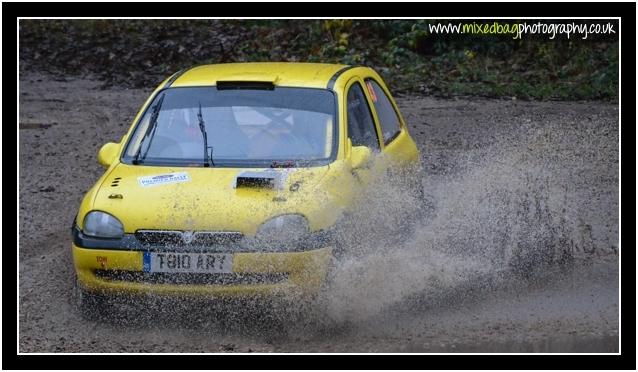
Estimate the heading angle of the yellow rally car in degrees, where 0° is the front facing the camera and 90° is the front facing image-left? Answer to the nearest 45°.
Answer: approximately 45°
